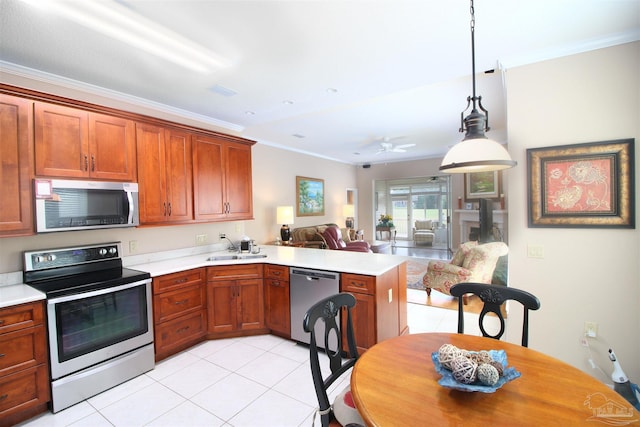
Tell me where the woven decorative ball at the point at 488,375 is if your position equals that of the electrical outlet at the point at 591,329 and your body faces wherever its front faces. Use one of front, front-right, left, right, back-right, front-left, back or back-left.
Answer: front

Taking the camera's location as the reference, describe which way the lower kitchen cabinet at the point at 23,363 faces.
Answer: facing the viewer and to the right of the viewer

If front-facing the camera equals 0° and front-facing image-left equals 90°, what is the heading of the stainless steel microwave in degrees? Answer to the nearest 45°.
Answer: approximately 315°

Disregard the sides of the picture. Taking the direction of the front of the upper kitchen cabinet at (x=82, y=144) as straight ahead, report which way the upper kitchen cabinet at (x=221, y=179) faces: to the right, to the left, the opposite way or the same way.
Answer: the same way

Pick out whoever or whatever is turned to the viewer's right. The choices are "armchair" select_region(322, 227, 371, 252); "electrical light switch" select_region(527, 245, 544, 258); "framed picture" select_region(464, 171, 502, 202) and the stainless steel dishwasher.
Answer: the armchair

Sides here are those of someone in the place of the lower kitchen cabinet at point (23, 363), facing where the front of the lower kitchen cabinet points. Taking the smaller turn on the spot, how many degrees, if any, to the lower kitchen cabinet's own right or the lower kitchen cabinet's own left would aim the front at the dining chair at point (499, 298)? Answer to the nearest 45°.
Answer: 0° — it already faces it

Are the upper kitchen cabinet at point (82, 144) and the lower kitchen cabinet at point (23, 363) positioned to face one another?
no

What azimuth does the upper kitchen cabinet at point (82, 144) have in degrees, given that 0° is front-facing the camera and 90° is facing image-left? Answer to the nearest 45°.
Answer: approximately 315°

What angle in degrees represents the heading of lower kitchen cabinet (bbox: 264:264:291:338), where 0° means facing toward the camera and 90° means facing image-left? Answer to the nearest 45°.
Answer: approximately 45°

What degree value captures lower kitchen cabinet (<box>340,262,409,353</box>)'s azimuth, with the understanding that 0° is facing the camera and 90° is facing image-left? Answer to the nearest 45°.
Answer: approximately 45°

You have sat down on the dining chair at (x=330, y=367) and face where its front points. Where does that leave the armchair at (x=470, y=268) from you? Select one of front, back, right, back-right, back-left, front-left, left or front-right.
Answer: left

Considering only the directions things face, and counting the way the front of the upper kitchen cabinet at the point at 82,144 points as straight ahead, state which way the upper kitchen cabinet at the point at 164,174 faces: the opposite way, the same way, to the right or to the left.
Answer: the same way

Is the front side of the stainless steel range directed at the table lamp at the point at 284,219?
no

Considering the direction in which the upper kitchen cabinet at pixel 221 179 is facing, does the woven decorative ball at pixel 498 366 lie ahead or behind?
ahead

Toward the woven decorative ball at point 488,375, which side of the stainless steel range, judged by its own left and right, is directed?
front
